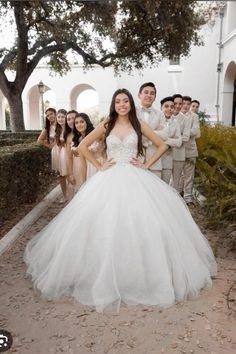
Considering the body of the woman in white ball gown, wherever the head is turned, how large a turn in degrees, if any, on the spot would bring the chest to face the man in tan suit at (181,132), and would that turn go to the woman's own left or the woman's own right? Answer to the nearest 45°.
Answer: approximately 180°

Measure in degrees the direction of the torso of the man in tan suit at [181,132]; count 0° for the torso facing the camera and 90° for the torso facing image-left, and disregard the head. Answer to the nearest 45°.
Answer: approximately 45°

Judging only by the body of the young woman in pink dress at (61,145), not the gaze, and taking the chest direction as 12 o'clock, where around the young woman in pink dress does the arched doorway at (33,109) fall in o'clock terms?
The arched doorway is roughly at 6 o'clock from the young woman in pink dress.

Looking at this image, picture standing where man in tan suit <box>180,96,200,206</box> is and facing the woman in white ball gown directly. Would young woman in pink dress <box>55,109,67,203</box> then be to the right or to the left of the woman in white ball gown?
right

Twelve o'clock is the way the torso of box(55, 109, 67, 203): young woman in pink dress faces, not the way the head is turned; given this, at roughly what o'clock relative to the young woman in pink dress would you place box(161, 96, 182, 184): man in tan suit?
The man in tan suit is roughly at 10 o'clock from the young woman in pink dress.

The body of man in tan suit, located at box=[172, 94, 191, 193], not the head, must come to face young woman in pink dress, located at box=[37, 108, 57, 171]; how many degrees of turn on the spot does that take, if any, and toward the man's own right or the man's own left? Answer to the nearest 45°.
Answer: approximately 45° to the man's own right

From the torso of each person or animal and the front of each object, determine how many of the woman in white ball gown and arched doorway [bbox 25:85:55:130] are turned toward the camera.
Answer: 2

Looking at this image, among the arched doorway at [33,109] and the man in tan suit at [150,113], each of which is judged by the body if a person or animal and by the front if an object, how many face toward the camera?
2

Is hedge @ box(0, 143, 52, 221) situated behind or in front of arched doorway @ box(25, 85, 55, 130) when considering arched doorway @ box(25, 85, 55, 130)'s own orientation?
in front

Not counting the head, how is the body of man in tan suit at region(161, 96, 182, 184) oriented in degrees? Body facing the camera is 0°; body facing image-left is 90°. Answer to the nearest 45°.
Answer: approximately 45°

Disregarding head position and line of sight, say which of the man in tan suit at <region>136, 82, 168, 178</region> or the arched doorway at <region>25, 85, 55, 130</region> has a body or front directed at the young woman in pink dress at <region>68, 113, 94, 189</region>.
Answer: the arched doorway

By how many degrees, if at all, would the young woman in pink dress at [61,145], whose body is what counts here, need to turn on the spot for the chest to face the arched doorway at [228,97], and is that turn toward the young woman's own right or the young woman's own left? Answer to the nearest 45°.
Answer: approximately 135° to the young woman's own left
